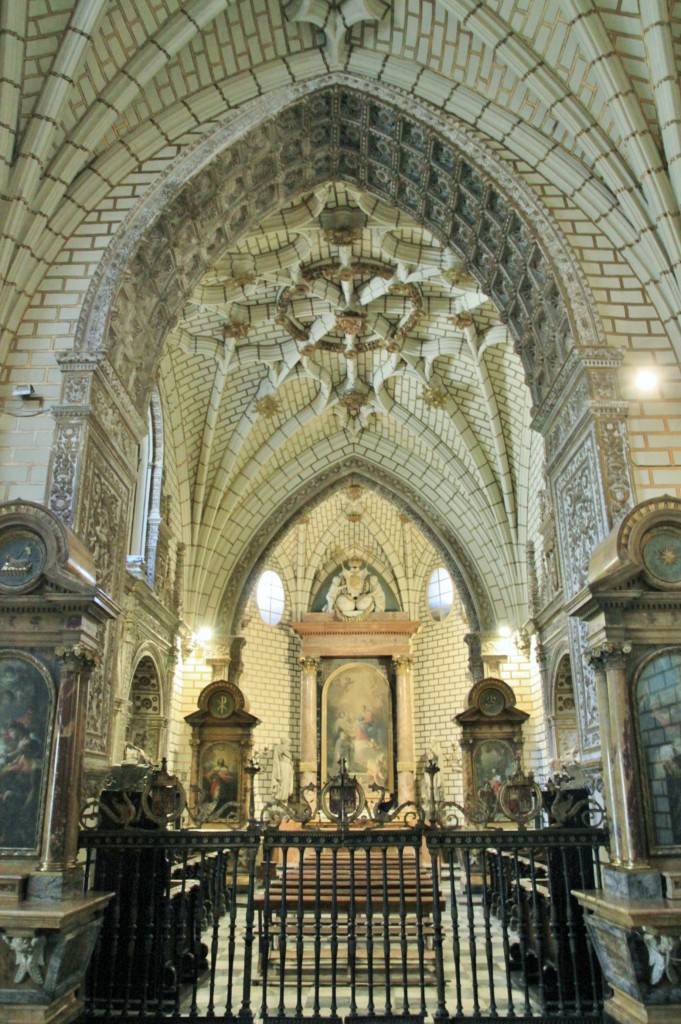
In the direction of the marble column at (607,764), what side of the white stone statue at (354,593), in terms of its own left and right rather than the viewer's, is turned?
front

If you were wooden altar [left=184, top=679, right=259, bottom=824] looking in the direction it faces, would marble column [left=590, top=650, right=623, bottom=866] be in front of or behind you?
in front

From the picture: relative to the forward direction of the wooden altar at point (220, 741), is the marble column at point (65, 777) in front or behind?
in front

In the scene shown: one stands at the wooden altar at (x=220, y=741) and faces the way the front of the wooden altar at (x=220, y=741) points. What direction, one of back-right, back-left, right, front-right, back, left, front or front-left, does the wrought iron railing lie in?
front

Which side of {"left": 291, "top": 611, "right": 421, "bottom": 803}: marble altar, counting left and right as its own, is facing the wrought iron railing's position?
front

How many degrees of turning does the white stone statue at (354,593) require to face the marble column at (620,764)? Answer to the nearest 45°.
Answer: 0° — it already faces it

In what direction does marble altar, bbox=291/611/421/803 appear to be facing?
toward the camera

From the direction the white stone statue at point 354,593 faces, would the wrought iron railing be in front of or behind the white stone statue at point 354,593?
in front

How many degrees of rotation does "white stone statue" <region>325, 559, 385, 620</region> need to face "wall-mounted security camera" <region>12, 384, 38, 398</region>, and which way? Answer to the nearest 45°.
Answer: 0° — it already faces it

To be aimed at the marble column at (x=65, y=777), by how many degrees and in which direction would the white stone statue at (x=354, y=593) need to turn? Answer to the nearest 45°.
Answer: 0° — it already faces it

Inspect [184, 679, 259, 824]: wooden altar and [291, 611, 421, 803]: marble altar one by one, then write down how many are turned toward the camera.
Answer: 2

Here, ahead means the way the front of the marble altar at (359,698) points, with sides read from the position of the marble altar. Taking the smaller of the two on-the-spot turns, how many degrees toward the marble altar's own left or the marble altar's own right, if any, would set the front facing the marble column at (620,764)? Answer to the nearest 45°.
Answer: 0° — it already faces it

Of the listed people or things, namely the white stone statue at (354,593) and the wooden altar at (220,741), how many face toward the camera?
2

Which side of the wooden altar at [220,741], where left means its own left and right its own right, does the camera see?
front

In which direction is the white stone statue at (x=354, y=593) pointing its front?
toward the camera
